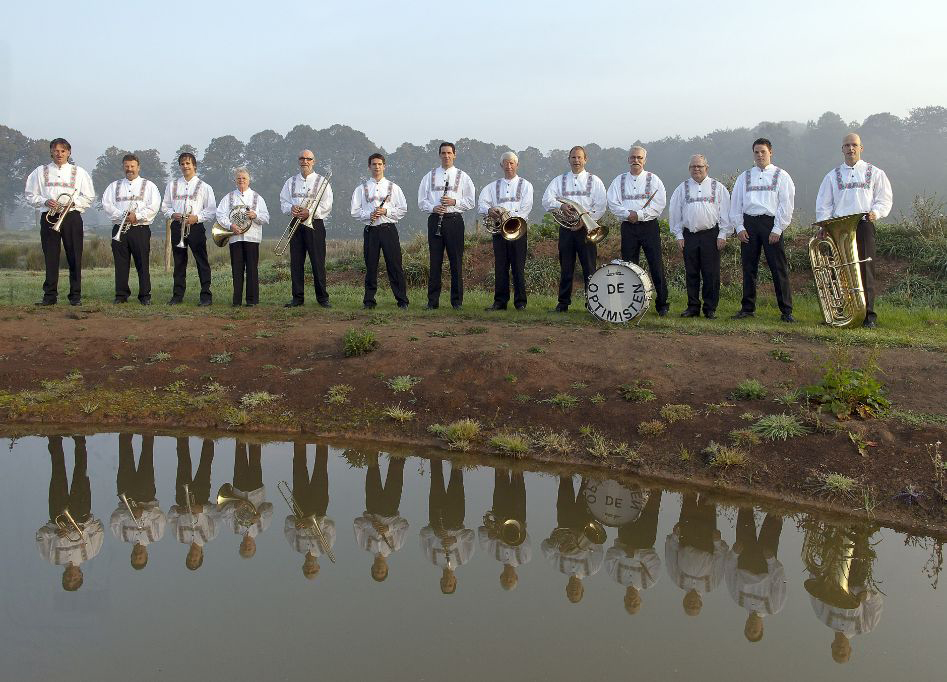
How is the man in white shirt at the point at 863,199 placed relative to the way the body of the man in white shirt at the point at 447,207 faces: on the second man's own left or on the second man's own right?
on the second man's own left

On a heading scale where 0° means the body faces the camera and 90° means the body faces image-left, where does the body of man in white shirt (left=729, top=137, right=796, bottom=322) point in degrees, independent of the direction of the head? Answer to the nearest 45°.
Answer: approximately 0°

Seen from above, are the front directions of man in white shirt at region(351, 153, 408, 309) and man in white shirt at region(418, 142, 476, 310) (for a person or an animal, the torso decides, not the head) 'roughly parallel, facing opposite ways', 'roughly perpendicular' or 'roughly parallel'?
roughly parallel

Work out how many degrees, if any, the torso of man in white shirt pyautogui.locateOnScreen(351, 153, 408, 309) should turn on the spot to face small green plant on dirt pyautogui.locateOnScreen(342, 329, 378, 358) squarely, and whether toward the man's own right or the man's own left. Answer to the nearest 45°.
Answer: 0° — they already face it

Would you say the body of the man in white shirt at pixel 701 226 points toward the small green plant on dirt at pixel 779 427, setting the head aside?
yes

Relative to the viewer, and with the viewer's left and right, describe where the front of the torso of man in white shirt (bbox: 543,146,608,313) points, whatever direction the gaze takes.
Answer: facing the viewer

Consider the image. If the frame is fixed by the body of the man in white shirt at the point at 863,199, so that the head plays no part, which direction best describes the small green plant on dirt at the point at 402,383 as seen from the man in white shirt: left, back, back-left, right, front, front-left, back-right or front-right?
front-right

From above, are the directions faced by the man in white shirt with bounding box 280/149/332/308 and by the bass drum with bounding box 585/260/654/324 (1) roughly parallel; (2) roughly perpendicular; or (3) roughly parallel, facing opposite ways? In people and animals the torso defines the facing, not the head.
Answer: roughly parallel

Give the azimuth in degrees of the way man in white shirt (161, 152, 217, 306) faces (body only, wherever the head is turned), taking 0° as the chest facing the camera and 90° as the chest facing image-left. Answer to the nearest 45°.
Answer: approximately 0°

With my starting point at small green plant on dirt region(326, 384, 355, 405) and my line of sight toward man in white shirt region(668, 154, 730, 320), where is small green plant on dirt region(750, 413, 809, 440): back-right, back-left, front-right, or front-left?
front-right

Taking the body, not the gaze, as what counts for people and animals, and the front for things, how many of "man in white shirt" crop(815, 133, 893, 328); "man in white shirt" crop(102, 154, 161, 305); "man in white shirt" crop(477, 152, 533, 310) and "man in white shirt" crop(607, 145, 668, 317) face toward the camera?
4

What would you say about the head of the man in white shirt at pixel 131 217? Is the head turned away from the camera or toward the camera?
toward the camera

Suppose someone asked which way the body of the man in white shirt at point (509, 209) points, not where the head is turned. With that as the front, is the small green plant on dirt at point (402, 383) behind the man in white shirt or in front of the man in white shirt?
in front

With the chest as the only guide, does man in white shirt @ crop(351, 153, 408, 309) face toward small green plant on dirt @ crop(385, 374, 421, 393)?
yes

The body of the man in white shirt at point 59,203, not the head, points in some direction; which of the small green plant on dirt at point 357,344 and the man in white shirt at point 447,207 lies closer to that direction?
the small green plant on dirt

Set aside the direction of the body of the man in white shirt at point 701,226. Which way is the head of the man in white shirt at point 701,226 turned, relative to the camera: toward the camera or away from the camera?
toward the camera

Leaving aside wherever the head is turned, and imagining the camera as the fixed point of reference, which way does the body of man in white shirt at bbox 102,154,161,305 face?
toward the camera
